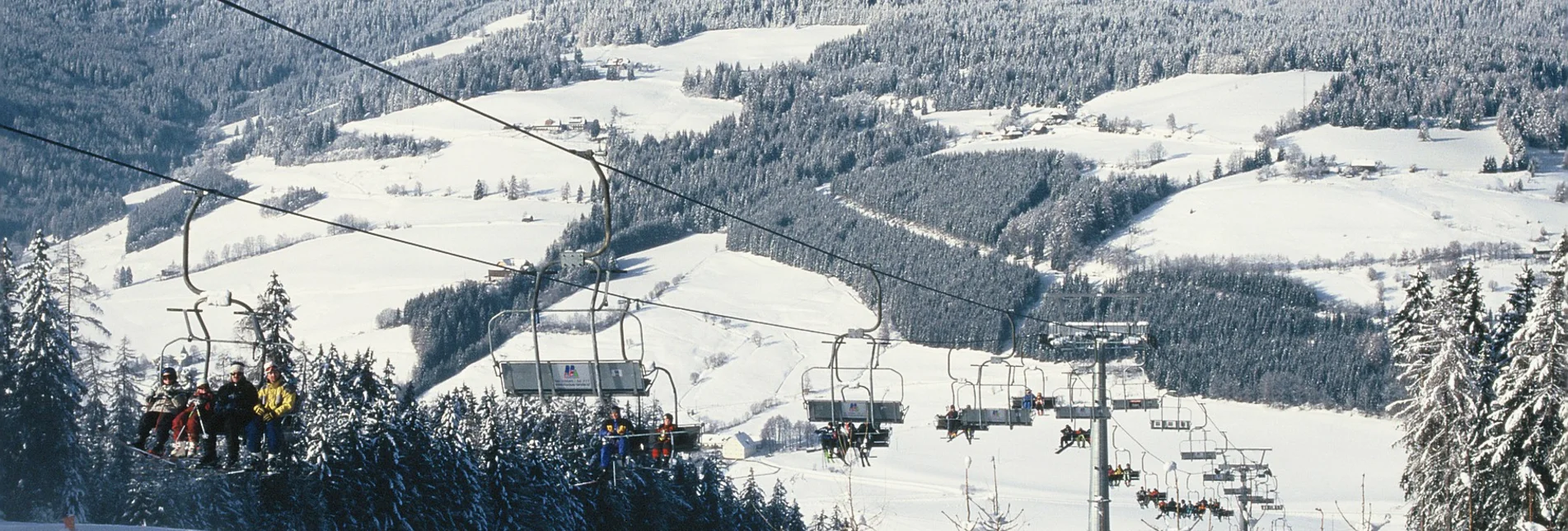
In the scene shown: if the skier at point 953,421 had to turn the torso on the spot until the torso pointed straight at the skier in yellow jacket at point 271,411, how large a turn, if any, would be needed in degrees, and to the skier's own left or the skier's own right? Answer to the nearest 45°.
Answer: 0° — they already face them

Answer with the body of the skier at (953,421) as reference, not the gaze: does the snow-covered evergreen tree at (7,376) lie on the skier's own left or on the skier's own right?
on the skier's own right

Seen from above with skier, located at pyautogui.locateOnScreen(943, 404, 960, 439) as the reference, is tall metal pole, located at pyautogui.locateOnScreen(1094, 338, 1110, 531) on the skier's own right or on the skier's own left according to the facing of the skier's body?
on the skier's own left

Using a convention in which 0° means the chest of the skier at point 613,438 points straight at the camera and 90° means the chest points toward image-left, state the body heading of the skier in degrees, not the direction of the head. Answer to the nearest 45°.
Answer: approximately 0°
